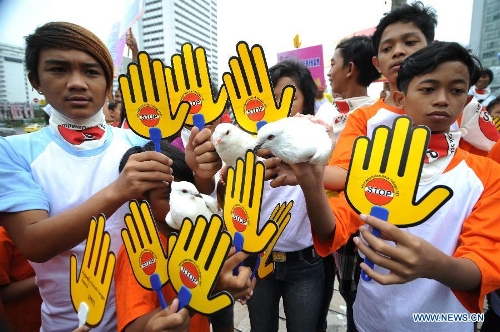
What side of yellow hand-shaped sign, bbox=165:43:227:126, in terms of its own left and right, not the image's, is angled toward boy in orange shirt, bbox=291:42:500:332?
left

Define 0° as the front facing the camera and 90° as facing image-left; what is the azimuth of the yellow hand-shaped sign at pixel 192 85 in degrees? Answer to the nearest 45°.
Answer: approximately 0°

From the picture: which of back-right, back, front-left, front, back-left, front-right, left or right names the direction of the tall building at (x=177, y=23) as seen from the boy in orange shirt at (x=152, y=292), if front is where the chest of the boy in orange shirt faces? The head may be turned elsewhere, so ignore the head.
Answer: back-left

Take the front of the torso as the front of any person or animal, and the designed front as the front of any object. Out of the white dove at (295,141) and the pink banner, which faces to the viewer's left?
the white dove

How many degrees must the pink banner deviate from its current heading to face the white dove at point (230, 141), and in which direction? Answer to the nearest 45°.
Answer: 0° — it already faces it

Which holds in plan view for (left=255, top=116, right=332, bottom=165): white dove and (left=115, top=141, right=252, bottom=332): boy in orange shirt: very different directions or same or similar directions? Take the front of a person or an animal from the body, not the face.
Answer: very different directions

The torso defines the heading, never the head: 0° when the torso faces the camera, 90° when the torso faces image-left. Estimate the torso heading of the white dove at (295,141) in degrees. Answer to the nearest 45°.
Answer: approximately 90°

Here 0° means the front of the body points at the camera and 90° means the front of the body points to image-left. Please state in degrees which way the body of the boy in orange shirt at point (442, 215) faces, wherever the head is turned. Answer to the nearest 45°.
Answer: approximately 45°
